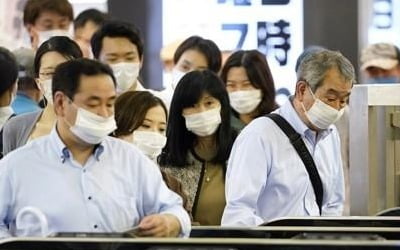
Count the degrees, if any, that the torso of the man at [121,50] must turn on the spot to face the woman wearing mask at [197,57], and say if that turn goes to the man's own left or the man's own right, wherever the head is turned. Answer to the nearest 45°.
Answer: approximately 135° to the man's own left

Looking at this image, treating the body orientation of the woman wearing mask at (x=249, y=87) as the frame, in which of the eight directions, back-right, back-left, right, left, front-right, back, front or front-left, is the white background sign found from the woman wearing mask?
back-right

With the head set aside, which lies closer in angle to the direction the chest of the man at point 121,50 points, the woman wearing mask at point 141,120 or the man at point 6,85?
the woman wearing mask

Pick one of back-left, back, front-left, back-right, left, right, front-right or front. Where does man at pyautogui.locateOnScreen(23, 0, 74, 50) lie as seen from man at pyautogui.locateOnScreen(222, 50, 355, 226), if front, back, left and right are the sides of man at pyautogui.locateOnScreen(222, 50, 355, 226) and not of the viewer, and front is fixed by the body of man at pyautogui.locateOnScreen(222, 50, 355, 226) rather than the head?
back

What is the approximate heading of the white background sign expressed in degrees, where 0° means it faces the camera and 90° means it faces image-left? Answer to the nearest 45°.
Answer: approximately 0°

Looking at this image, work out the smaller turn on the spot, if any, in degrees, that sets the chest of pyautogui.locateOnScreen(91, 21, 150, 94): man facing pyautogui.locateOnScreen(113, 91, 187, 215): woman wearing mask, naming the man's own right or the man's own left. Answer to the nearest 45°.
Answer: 0° — they already face them

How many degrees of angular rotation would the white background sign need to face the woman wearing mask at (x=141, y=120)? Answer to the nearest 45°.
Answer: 0° — it already faces them
